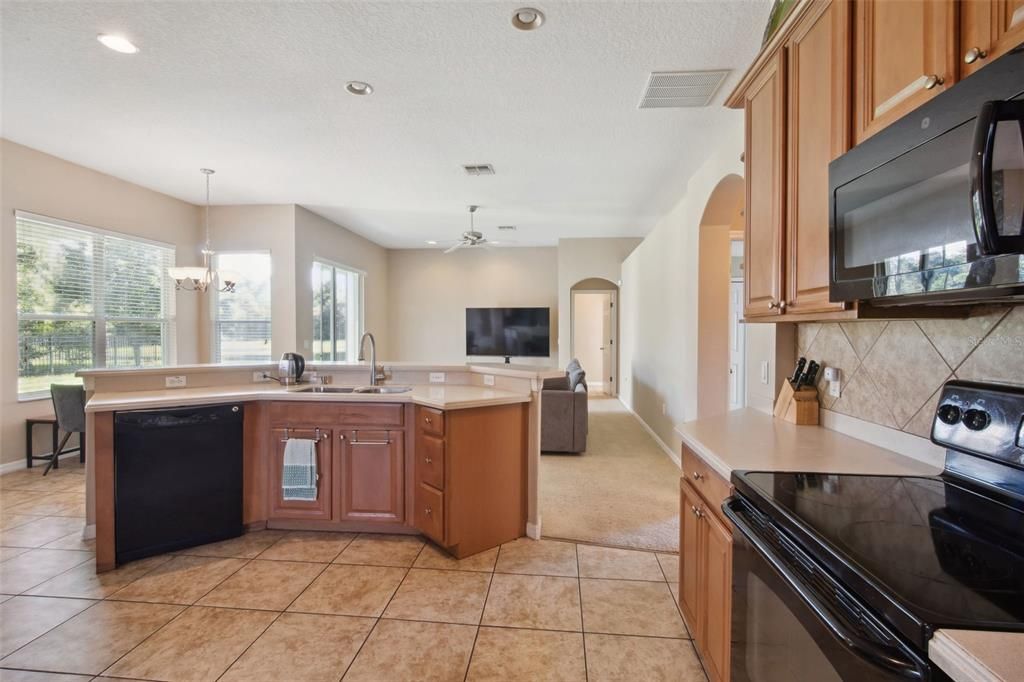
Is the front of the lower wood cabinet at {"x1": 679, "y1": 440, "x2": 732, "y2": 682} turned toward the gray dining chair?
yes

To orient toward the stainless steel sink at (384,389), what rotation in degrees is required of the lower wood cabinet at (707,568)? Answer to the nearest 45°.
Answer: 0° — it already faces it

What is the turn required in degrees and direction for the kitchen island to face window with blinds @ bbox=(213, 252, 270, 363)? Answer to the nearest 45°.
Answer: approximately 180°

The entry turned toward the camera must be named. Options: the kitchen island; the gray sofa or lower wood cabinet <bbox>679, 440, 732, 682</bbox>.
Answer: the kitchen island

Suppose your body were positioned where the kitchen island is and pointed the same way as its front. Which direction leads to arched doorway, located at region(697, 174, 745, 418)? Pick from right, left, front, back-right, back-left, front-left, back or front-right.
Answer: left

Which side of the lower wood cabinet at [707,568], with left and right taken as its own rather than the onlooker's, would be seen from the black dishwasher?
front

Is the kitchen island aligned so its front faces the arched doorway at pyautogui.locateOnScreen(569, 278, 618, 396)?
no

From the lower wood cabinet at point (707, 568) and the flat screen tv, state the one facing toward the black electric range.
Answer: the flat screen tv

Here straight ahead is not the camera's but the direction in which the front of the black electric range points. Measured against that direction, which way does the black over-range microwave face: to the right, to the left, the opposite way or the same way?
the same way

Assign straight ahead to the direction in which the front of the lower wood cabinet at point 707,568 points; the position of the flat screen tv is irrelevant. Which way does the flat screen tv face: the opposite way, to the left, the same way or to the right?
to the left

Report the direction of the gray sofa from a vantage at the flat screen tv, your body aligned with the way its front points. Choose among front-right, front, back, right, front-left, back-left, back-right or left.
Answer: front

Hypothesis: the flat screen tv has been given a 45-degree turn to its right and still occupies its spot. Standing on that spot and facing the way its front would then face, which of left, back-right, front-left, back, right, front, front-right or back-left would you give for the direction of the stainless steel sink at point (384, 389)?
front-left

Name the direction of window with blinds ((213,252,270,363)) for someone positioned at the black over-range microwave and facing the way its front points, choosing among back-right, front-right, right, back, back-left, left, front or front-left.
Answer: front-right

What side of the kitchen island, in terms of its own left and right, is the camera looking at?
front

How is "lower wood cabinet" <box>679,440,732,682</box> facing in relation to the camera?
to the viewer's left

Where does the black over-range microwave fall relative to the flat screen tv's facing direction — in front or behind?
in front
